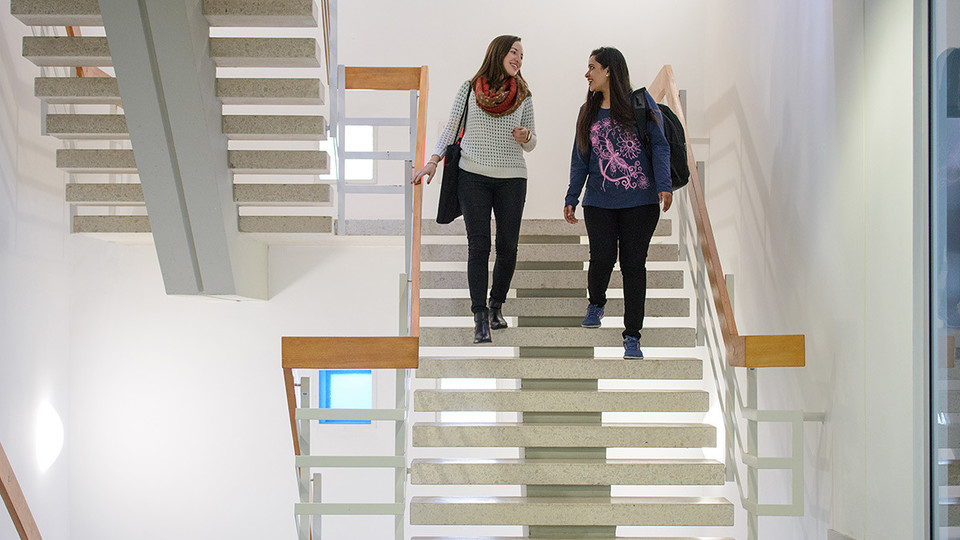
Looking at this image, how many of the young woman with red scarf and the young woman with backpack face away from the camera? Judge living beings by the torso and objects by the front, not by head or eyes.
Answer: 0

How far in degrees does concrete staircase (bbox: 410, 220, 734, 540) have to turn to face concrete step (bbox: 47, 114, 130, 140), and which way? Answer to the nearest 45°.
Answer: approximately 90° to its right

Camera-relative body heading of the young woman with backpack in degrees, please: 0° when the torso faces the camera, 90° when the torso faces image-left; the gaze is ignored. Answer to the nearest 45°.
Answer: approximately 0°

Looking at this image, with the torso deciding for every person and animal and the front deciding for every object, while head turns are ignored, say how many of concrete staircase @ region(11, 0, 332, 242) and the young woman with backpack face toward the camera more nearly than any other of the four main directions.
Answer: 1

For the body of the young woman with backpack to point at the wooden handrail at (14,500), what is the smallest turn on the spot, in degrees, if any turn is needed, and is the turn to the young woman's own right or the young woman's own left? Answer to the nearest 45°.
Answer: approximately 90° to the young woman's own right

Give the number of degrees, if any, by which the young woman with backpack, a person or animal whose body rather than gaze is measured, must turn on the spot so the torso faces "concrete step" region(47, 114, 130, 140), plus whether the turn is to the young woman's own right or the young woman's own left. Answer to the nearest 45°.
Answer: approximately 90° to the young woman's own right
